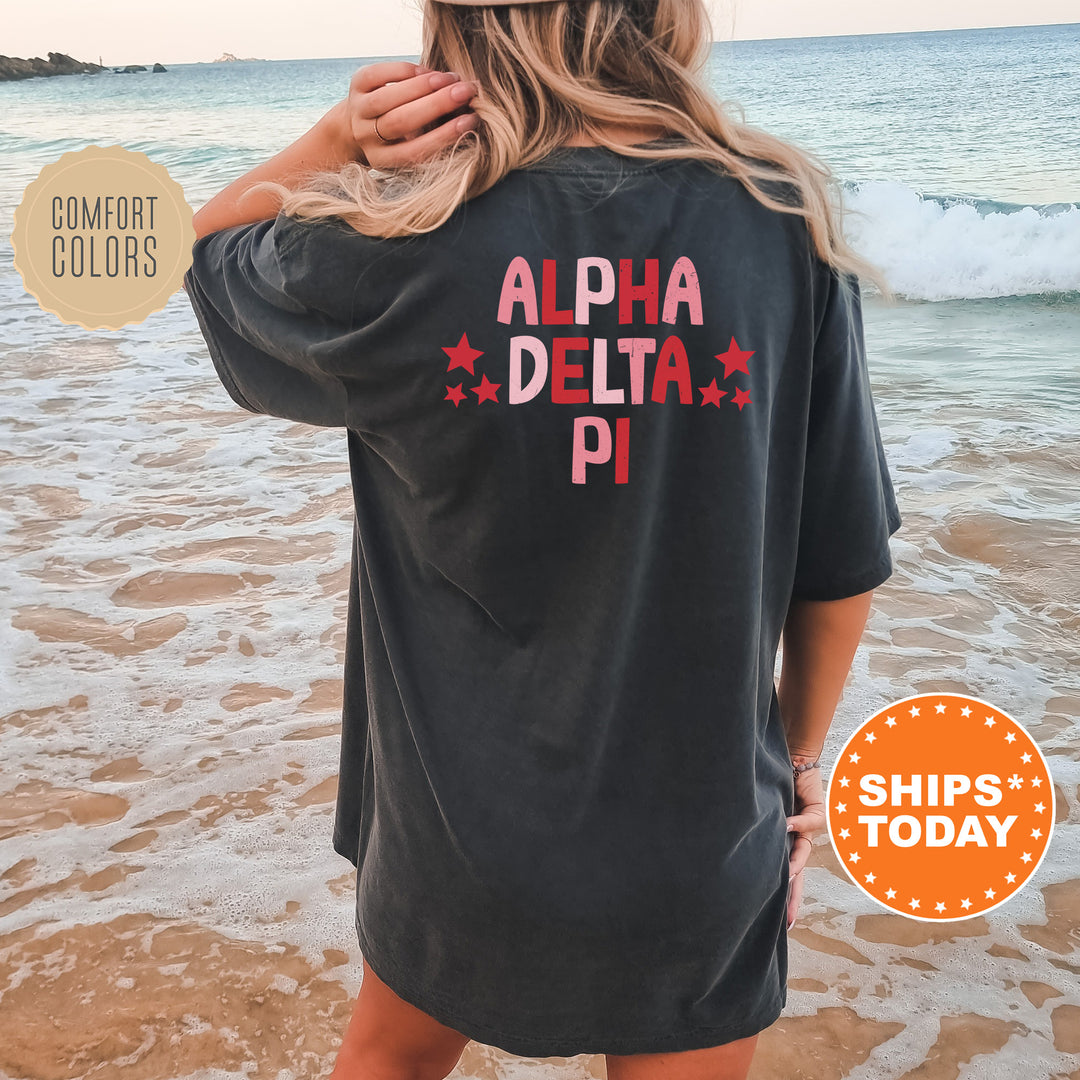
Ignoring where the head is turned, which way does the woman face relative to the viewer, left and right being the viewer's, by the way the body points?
facing away from the viewer

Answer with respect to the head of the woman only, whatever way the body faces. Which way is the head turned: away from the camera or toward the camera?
away from the camera
